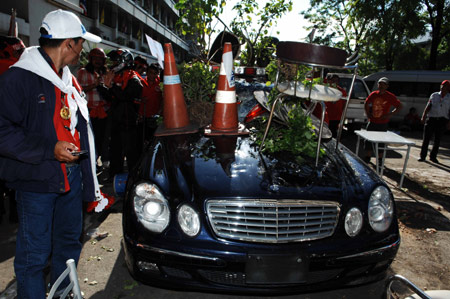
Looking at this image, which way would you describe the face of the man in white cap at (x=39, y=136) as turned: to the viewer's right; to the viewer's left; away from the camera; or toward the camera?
to the viewer's right

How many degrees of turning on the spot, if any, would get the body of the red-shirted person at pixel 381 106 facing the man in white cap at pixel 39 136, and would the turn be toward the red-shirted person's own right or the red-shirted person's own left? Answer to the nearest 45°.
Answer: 0° — they already face them

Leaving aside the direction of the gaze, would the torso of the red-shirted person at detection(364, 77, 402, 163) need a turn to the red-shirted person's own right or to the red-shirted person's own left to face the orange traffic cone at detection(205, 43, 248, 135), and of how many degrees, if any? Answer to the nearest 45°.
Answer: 0° — they already face it

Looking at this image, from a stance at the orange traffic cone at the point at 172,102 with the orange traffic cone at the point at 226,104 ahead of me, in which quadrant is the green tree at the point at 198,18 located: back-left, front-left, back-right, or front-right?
back-left

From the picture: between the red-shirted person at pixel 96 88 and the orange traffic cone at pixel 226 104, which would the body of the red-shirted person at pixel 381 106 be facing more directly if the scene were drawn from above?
the orange traffic cone

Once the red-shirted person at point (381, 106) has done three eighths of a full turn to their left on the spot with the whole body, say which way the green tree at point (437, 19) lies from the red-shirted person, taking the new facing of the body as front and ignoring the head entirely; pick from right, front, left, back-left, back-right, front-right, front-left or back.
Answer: front-left

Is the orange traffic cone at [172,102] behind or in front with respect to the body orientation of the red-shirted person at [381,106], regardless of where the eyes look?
in front

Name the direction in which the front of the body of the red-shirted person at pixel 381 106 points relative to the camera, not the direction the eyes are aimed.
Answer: toward the camera

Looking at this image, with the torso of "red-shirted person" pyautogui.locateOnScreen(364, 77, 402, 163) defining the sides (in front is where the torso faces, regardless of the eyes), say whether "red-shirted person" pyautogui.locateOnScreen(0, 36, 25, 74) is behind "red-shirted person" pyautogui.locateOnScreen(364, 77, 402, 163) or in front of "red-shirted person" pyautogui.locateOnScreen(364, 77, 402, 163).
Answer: in front
